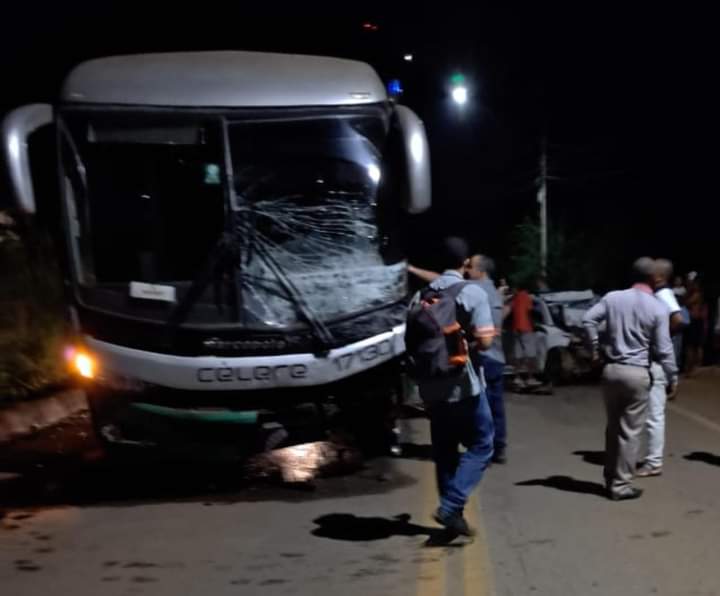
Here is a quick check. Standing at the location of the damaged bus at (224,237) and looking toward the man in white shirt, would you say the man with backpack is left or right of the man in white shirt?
right

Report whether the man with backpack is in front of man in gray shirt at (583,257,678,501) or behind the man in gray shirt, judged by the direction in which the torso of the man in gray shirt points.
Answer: behind

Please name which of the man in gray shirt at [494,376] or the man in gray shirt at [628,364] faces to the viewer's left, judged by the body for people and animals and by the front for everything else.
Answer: the man in gray shirt at [494,376]

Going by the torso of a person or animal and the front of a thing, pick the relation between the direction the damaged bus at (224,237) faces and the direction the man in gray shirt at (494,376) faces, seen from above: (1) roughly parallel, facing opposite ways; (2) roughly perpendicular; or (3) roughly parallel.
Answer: roughly perpendicular

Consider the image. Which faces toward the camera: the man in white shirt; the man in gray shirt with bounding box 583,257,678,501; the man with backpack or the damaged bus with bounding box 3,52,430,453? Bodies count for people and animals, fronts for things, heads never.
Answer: the damaged bus

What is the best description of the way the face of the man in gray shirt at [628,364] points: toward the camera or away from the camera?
away from the camera

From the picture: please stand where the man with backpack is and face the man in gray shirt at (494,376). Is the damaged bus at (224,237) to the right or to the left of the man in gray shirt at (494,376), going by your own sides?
left

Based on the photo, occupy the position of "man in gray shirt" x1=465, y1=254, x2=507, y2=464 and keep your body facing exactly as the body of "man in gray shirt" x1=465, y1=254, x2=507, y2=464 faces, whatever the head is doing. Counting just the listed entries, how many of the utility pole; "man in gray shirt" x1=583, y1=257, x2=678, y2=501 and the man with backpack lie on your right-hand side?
1

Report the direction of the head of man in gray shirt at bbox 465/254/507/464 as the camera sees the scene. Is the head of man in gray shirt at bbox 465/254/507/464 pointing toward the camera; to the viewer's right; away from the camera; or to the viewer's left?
to the viewer's left

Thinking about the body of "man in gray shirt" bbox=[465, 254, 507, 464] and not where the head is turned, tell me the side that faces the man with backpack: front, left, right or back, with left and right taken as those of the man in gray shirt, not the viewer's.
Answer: left

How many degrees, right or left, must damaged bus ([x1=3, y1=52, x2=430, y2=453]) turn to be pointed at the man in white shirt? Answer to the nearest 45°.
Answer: approximately 90° to its left

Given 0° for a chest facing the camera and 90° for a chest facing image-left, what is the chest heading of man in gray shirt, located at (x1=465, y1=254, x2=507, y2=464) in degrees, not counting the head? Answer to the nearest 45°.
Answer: approximately 90°

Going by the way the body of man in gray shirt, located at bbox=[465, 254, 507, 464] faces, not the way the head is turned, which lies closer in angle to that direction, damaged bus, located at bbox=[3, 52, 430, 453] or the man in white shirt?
the damaged bus
